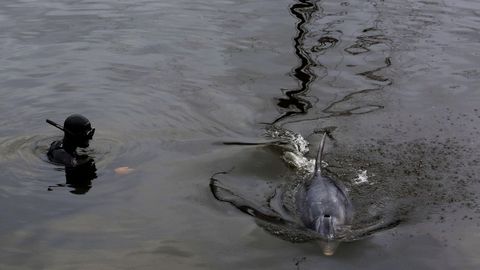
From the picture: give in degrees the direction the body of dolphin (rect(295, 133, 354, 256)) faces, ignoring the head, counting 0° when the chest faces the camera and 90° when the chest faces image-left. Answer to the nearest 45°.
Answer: approximately 0°

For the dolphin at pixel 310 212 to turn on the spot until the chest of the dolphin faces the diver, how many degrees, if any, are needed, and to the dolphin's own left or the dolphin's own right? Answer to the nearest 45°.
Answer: approximately 90° to the dolphin's own right

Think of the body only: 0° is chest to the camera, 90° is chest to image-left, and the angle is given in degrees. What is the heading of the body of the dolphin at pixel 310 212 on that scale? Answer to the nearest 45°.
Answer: approximately 0°

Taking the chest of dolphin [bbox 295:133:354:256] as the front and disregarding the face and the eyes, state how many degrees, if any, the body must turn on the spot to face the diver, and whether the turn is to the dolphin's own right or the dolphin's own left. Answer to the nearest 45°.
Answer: approximately 90° to the dolphin's own right
